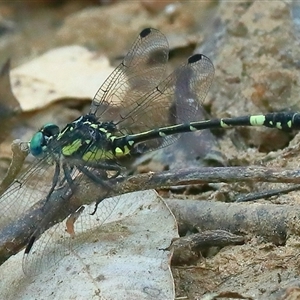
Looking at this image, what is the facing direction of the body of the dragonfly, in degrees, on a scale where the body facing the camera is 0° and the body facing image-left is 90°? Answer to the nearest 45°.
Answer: approximately 90°
